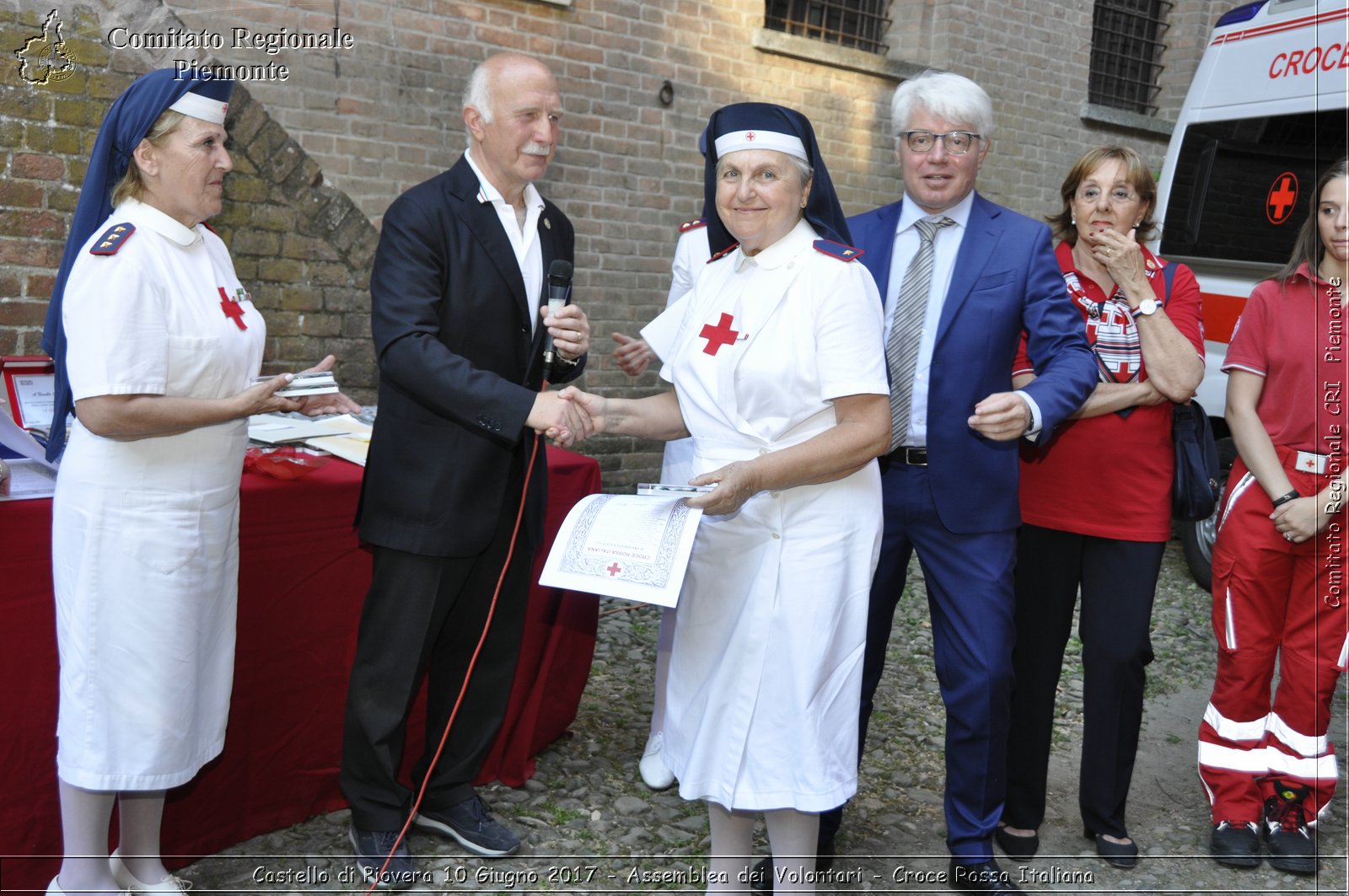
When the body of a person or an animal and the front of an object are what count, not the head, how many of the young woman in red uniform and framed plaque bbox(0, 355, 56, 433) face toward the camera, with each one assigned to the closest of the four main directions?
2

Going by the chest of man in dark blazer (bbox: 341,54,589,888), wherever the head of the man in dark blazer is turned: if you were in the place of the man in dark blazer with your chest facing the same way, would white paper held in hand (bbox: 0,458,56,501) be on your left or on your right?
on your right

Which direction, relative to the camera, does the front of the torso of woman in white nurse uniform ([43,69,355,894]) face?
to the viewer's right

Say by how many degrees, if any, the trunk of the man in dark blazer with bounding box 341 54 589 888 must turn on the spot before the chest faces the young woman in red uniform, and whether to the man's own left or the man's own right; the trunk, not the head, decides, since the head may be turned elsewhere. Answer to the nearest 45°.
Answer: approximately 45° to the man's own left

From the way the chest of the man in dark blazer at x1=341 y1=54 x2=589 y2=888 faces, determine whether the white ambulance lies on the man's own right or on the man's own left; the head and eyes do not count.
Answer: on the man's own left

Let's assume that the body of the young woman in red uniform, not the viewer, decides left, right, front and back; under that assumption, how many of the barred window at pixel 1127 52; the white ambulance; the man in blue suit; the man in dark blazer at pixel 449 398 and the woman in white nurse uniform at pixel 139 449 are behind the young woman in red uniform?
2

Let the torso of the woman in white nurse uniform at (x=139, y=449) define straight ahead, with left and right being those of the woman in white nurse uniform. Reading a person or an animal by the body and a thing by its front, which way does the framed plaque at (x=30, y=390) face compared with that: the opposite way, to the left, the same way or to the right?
to the right

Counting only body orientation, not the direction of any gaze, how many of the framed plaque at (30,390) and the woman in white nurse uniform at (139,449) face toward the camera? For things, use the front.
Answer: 1

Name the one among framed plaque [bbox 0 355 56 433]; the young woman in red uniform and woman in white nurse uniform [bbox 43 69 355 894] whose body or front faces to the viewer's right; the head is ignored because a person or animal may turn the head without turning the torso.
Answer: the woman in white nurse uniform

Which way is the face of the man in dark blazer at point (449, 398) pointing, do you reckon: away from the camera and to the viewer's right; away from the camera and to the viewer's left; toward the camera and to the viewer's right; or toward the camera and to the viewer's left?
toward the camera and to the viewer's right
